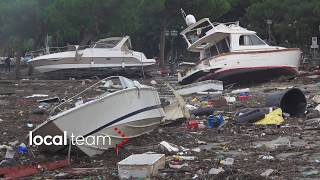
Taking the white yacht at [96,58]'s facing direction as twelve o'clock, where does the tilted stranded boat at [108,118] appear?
The tilted stranded boat is roughly at 9 o'clock from the white yacht.

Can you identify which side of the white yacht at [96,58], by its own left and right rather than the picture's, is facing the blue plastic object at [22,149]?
left

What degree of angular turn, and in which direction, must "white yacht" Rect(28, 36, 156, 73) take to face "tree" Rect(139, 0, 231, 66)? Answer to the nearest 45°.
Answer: approximately 135° to its right

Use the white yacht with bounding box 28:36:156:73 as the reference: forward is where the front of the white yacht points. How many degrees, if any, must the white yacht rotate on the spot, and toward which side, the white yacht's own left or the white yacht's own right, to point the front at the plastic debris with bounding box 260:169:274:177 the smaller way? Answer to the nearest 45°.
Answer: approximately 90° to the white yacht's own left

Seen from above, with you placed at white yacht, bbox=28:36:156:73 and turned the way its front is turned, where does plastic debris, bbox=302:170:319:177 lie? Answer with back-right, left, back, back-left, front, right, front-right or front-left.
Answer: left

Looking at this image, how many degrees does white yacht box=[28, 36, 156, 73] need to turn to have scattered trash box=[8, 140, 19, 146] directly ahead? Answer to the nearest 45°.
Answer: approximately 90° to its left

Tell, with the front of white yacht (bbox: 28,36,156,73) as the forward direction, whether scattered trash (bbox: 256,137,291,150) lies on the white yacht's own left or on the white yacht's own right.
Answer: on the white yacht's own left

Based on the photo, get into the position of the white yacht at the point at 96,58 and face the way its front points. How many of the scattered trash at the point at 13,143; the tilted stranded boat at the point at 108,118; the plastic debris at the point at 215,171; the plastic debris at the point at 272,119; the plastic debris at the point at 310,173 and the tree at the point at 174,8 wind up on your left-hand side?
5

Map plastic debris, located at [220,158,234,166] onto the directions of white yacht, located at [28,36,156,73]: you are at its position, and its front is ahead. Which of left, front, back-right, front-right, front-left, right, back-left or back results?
left

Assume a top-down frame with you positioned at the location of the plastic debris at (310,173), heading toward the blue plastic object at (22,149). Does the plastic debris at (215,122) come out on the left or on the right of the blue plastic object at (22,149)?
right

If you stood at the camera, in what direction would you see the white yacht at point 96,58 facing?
facing to the left of the viewer

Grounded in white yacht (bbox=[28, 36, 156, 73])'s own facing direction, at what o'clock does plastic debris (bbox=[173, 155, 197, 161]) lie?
The plastic debris is roughly at 9 o'clock from the white yacht.

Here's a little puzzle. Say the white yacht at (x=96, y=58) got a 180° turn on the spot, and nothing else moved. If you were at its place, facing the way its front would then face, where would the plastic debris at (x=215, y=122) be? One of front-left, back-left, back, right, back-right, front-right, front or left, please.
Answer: right
